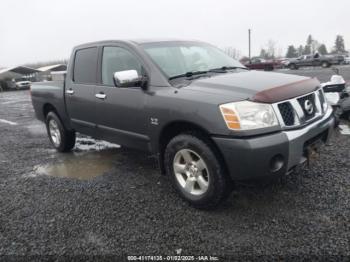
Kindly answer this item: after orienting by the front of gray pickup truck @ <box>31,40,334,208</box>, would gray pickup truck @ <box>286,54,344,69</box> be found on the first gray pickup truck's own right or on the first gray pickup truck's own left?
on the first gray pickup truck's own left

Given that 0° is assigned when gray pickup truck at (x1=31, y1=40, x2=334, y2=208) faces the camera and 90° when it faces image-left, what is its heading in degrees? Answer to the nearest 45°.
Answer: approximately 315°

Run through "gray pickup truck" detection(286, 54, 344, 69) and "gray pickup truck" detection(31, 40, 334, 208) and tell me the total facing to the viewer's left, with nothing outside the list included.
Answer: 1

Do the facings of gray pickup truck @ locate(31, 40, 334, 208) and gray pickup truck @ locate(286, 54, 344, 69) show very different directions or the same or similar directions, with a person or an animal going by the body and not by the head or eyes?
very different directions

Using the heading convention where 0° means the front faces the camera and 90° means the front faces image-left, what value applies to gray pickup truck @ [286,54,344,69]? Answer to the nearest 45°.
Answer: approximately 90°

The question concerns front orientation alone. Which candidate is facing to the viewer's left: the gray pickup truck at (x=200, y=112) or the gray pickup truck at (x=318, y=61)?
the gray pickup truck at (x=318, y=61)

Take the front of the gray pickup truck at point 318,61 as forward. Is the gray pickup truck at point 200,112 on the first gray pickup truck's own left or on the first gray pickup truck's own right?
on the first gray pickup truck's own left
